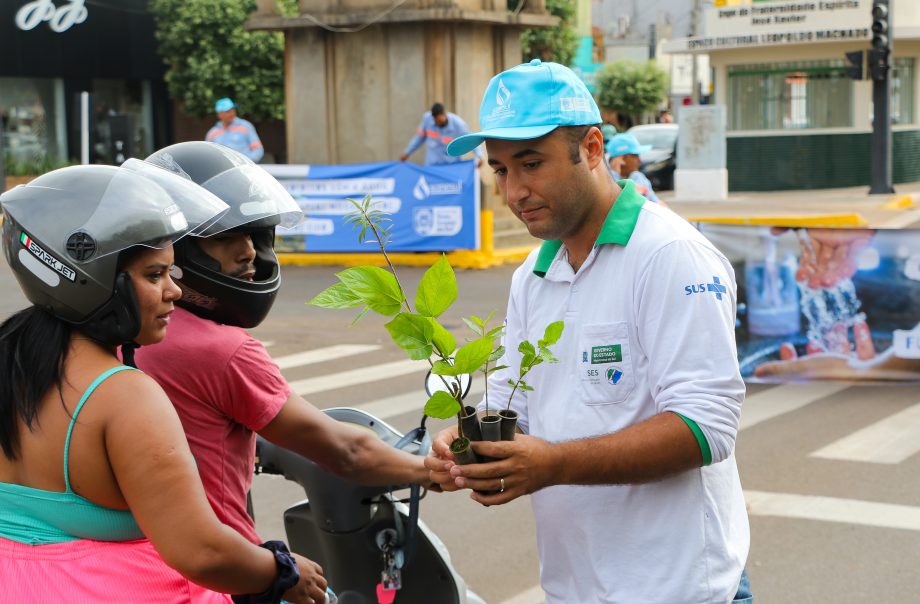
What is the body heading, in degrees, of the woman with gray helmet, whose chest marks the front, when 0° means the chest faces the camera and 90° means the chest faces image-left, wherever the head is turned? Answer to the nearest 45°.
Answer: approximately 225°

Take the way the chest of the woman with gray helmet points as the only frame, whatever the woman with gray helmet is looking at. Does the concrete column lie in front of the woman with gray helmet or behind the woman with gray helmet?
in front

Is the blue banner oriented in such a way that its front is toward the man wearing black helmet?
yes

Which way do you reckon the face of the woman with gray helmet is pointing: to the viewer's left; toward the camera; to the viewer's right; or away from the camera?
to the viewer's right
